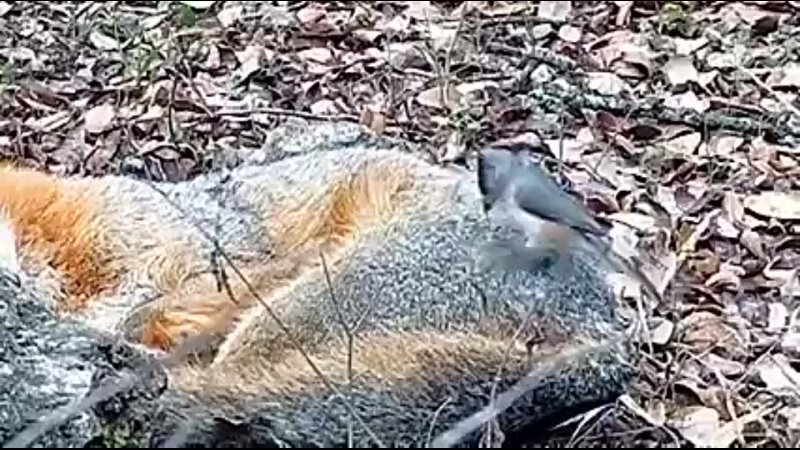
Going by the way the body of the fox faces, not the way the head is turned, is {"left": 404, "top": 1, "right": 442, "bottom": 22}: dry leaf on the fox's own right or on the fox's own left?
on the fox's own right

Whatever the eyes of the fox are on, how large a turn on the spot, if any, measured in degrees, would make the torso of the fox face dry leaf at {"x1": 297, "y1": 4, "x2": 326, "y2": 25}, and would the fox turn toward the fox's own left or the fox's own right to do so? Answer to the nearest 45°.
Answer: approximately 90° to the fox's own right

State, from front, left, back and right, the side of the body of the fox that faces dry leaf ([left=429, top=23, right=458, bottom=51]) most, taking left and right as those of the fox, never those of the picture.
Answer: right

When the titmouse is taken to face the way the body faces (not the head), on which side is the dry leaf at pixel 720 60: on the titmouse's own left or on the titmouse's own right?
on the titmouse's own right

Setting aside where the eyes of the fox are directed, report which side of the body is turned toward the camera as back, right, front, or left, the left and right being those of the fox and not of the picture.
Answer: left

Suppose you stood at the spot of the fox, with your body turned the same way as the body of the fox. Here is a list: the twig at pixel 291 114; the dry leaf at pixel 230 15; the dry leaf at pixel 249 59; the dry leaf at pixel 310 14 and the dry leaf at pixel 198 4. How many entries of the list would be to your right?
5

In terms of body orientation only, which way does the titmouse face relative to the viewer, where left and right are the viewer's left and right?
facing to the left of the viewer

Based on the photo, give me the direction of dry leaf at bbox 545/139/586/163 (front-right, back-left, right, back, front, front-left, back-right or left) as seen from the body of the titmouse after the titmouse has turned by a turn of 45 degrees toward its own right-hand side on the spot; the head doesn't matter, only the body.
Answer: front-right

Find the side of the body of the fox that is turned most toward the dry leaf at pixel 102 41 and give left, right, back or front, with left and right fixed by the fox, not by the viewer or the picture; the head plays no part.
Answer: right

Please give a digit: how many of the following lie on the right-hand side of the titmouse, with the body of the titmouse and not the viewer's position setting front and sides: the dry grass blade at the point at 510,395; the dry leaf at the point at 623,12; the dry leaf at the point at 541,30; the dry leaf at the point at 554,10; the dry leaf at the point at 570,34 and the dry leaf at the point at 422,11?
5

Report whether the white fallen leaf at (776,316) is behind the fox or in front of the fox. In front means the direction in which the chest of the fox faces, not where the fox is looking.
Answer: behind

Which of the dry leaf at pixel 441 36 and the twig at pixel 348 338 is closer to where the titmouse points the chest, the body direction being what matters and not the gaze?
the twig
